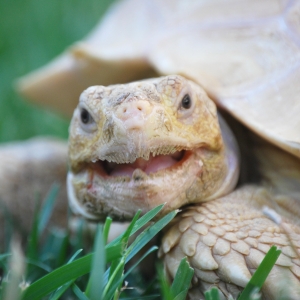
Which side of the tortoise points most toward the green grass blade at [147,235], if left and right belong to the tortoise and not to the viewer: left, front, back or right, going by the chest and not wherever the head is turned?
front

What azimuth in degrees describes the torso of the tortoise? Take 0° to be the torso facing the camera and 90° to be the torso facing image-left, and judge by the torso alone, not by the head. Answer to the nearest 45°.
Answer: approximately 45°

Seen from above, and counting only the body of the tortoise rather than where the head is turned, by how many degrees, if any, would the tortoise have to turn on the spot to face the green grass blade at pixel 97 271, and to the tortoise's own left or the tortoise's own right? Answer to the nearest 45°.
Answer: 0° — it already faces it

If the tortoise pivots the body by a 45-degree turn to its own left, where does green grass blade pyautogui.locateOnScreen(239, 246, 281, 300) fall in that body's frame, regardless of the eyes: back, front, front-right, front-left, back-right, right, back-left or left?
front
